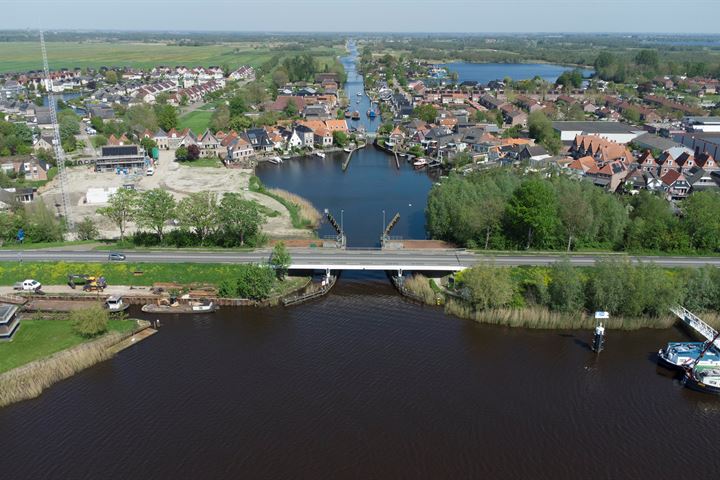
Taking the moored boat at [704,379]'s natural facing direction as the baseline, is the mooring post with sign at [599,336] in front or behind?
in front

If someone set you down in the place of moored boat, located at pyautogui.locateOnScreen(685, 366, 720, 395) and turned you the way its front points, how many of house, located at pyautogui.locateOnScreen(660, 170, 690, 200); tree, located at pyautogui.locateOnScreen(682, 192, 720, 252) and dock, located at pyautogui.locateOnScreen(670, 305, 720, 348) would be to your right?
3

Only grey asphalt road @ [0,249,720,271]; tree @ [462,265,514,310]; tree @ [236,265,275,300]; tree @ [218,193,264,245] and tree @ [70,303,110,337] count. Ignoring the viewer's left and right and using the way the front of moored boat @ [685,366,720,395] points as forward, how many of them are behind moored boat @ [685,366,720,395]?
0

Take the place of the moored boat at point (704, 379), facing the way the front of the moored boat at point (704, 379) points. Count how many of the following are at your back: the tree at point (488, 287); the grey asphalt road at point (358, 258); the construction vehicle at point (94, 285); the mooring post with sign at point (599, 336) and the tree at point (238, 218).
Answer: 0

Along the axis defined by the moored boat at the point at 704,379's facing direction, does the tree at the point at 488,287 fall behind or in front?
in front

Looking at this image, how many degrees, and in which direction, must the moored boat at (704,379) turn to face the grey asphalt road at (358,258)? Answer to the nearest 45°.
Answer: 0° — it already faces it

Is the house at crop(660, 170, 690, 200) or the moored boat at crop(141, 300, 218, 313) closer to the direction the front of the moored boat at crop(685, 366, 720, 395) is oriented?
the moored boat

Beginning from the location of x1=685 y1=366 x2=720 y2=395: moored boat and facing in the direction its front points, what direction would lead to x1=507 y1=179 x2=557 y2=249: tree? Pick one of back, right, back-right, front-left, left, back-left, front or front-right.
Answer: front-right

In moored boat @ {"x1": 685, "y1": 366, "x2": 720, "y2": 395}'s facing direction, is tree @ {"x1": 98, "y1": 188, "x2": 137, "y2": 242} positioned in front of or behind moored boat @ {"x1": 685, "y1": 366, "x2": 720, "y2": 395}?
in front

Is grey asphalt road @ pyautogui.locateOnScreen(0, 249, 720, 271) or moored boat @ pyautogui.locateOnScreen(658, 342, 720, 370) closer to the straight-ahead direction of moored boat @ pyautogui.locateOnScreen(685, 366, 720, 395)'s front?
the grey asphalt road

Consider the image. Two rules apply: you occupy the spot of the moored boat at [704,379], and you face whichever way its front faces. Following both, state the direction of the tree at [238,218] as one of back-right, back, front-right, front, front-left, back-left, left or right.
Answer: front

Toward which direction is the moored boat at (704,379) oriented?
to the viewer's left

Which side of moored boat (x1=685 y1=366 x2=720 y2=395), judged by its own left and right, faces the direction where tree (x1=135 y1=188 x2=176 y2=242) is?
front

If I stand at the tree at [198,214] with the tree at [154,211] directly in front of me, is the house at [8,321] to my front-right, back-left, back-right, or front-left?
front-left

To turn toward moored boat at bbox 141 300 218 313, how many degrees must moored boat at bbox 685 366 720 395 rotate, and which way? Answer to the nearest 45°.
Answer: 0° — it already faces it
